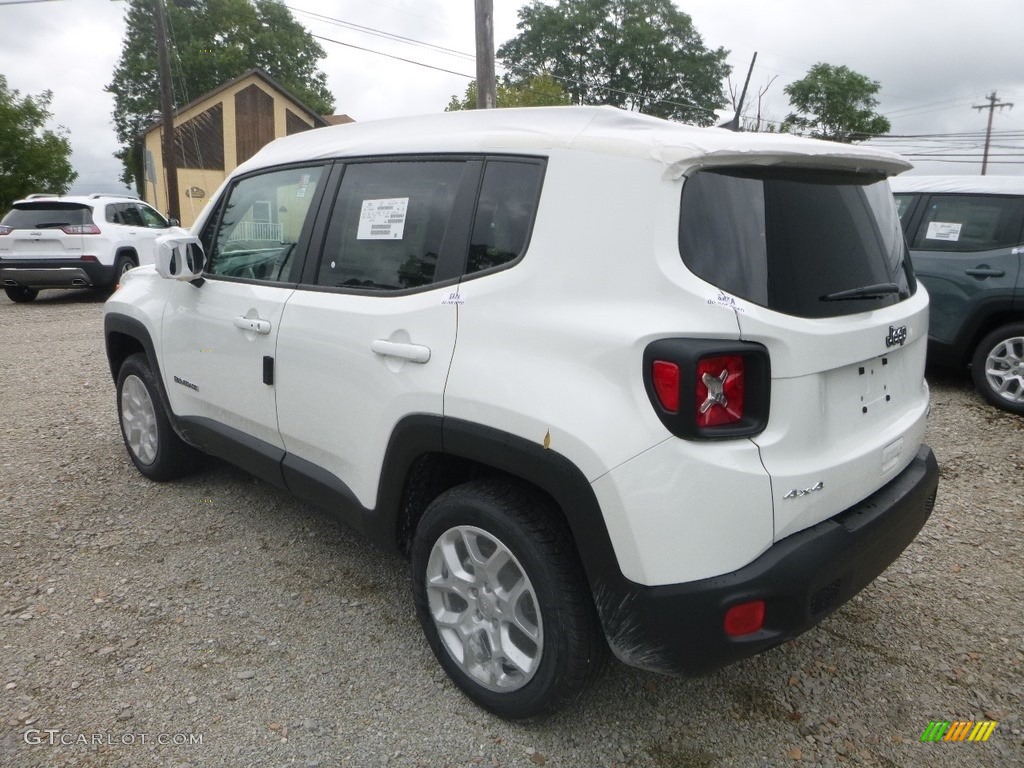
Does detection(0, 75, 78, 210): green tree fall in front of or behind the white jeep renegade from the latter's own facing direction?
in front

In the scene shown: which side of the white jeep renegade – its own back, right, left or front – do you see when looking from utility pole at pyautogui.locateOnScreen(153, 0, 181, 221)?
front

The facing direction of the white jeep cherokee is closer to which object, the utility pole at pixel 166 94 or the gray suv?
the utility pole

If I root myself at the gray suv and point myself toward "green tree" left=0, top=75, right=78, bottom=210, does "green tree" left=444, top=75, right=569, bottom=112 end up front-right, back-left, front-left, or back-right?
front-right

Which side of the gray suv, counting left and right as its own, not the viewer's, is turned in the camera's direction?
left

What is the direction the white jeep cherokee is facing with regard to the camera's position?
facing away from the viewer and to the right of the viewer

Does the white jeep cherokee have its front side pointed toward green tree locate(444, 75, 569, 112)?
yes

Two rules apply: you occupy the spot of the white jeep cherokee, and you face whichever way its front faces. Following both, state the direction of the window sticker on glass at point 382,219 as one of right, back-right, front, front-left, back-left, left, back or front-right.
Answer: back-right

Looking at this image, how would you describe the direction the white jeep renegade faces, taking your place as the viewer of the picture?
facing away from the viewer and to the left of the viewer

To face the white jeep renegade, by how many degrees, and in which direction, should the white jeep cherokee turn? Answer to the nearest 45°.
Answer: approximately 135° to its right
